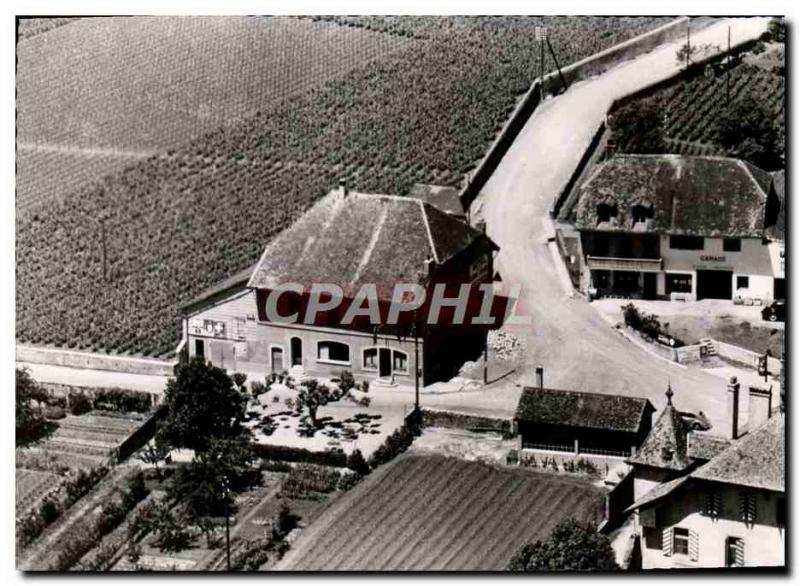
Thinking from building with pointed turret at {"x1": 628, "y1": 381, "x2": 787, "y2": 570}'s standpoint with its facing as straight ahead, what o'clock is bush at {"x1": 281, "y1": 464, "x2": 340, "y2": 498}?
The bush is roughly at 3 o'clock from the building with pointed turret.

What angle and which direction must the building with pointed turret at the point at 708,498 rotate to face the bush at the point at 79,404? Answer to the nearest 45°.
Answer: approximately 90° to its right

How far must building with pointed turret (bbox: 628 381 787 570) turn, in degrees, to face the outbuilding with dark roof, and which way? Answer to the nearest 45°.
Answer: approximately 90° to its right

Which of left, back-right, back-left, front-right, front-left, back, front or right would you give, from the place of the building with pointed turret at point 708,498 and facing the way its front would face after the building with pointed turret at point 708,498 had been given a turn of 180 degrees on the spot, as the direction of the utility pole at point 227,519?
left

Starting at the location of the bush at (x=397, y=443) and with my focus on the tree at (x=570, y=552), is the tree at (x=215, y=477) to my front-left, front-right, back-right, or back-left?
back-right

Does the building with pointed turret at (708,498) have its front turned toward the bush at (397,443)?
no

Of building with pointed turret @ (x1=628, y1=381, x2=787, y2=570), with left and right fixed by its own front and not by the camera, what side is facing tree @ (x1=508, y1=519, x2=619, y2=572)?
right

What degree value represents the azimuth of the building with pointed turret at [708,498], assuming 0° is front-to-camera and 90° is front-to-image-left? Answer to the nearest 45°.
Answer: approximately 0°

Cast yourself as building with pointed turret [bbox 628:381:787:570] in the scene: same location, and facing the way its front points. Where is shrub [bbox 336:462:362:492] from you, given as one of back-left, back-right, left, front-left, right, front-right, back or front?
right

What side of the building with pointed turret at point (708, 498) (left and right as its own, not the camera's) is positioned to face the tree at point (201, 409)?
right

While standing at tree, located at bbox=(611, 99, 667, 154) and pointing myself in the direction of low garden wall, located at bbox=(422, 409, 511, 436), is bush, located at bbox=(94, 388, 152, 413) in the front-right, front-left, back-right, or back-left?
front-right

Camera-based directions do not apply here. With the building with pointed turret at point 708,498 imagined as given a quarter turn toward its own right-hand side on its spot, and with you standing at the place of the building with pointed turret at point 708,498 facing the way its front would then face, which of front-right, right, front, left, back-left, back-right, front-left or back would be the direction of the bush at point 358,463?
front

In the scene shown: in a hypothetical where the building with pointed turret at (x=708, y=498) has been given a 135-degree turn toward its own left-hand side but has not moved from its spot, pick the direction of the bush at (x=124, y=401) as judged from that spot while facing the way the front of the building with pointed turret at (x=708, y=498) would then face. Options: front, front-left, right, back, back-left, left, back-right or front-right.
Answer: back-left

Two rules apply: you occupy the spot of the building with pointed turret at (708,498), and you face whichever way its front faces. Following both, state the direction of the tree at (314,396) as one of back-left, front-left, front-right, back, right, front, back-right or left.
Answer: right

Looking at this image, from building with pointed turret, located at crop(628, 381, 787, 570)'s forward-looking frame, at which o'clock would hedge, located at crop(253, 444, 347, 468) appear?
The hedge is roughly at 3 o'clock from the building with pointed turret.

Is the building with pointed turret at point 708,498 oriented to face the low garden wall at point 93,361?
no

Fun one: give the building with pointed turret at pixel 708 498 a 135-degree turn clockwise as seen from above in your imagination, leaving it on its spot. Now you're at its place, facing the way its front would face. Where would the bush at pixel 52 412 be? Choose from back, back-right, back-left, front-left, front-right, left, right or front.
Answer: front-left
